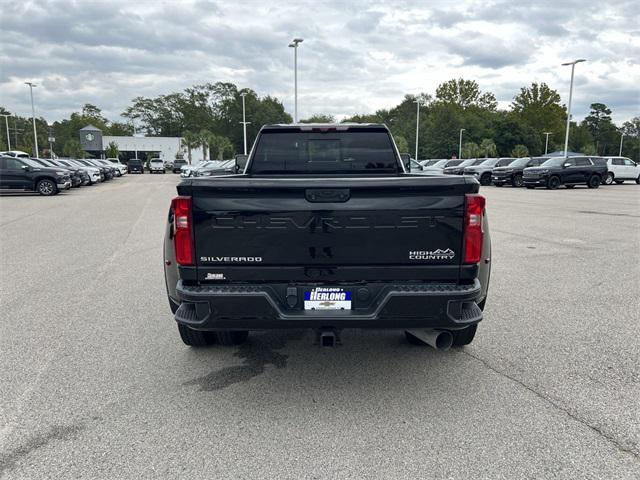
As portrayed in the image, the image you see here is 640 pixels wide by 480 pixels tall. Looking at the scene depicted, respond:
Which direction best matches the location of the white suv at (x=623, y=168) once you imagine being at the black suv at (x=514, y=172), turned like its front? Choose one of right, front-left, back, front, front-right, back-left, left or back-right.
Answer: back

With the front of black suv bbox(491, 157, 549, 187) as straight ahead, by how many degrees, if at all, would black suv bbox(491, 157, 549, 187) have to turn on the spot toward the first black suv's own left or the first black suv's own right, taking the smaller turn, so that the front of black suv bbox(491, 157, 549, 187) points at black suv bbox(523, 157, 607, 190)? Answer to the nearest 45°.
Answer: approximately 90° to the first black suv's own left

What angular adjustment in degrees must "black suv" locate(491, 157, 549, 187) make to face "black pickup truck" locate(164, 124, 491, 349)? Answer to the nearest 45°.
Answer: approximately 45° to its left

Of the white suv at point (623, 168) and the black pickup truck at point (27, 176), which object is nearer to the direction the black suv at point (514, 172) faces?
the black pickup truck

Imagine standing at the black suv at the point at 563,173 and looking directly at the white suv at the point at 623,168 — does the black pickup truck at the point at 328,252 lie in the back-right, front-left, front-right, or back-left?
back-right

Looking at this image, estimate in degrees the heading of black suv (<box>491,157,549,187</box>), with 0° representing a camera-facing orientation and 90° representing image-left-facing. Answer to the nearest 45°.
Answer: approximately 45°

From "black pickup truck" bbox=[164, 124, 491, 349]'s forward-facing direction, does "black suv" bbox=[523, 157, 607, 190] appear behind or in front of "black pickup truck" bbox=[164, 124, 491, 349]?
in front

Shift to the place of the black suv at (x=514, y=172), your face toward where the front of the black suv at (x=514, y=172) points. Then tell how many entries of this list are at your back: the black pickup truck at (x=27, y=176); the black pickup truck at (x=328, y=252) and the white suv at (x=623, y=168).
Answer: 1

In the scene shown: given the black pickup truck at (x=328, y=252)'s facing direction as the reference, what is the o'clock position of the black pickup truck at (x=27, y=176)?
The black pickup truck at (x=27, y=176) is roughly at 11 o'clock from the black pickup truck at (x=328, y=252).

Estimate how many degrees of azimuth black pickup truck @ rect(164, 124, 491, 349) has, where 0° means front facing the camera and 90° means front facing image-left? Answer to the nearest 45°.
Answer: approximately 180°

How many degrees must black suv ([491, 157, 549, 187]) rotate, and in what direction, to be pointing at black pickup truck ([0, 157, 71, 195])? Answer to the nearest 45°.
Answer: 0° — it already faces it

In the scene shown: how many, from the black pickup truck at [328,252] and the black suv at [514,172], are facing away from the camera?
1
